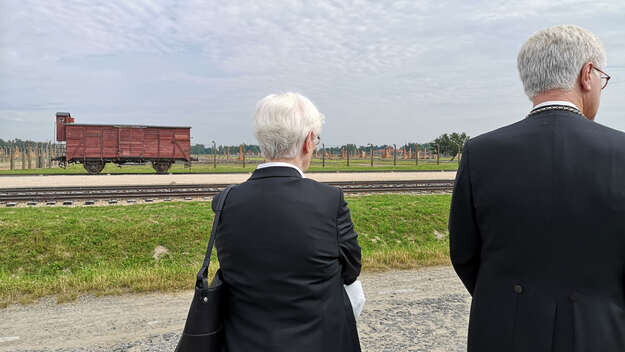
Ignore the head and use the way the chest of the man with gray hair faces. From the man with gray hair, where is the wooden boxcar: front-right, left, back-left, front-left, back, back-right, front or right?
front-left

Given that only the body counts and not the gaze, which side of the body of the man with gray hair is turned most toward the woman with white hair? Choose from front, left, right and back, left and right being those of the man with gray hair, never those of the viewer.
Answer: left

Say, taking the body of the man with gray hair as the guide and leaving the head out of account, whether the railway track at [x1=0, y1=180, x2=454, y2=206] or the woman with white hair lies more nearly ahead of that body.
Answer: the railway track

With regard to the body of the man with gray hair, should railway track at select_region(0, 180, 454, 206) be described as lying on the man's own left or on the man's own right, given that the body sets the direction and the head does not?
on the man's own left

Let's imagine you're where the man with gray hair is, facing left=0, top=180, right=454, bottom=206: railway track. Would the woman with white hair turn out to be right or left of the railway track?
left

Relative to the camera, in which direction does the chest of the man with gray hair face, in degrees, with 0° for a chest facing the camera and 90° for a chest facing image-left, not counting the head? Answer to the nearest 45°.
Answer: approximately 180°

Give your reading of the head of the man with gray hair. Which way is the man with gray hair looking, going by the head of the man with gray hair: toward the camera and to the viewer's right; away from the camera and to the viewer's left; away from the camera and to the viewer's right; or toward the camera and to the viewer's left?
away from the camera and to the viewer's right

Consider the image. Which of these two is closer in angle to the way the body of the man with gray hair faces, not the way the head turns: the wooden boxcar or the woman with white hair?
the wooden boxcar
